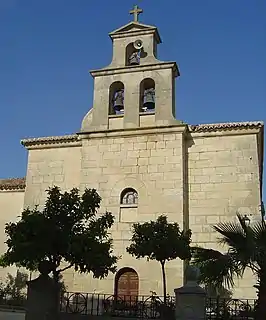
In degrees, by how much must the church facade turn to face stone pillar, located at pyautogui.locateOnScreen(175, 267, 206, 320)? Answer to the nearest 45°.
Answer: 0° — it already faces it

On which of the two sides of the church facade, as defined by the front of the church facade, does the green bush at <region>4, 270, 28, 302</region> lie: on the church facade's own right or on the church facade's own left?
on the church facade's own right

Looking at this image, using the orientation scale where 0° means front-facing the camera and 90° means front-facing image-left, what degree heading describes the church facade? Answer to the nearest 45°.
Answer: approximately 0°

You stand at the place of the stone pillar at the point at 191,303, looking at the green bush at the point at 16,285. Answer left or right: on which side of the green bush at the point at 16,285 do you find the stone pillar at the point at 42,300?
left

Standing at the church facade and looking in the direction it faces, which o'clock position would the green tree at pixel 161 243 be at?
The green tree is roughly at 12 o'clock from the church facade.

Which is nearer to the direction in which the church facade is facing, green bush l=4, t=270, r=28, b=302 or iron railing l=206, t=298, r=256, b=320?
the iron railing

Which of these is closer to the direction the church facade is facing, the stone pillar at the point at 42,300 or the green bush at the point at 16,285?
the stone pillar

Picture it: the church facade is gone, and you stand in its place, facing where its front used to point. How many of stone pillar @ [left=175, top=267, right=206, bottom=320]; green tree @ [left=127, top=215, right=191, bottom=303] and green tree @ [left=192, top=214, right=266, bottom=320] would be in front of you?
3
